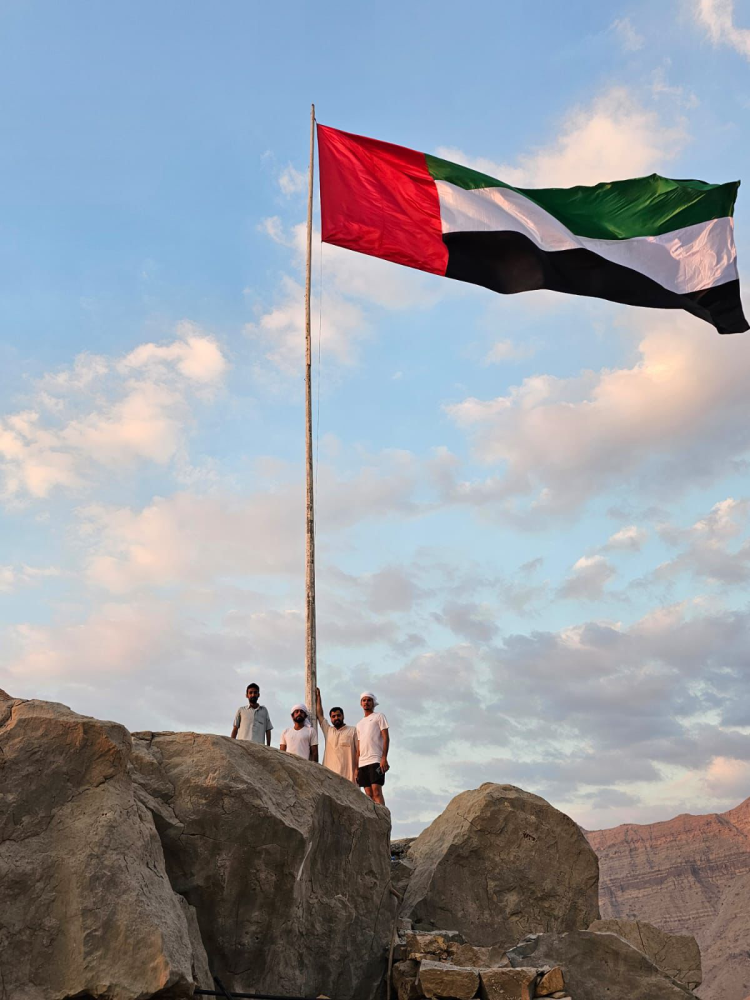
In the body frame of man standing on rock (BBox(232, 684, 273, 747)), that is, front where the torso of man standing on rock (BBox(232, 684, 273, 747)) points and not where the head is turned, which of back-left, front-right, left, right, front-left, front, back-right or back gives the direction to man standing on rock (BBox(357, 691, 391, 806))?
left

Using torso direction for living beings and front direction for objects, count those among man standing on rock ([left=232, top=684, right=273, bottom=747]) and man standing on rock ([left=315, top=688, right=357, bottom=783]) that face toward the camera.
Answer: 2

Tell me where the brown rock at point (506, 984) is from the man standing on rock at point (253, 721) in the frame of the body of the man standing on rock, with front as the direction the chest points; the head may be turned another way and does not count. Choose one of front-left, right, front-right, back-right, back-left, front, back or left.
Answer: front-left

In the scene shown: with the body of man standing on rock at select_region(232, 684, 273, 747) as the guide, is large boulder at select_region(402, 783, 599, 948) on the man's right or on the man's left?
on the man's left

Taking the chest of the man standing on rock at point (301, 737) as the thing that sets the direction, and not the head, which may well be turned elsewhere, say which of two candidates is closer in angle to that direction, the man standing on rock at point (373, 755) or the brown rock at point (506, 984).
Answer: the brown rock
